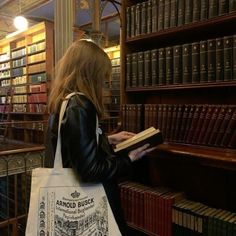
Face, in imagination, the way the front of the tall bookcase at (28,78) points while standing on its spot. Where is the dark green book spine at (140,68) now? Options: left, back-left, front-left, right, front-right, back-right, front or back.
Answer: front-left

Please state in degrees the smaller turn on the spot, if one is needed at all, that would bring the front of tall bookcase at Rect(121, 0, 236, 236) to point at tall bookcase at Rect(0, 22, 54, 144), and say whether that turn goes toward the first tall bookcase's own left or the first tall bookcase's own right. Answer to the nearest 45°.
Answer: approximately 90° to the first tall bookcase's own right

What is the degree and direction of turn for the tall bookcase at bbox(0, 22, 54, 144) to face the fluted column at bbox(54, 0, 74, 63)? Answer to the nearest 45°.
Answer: approximately 45° to its left

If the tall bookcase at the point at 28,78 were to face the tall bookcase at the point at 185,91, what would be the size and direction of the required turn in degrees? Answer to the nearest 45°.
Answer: approximately 45° to its left

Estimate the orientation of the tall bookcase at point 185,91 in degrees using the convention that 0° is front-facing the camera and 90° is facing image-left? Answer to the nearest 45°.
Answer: approximately 45°

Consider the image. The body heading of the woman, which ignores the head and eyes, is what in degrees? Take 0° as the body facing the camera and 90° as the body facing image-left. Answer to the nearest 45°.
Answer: approximately 270°

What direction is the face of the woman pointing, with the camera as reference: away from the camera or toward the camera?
away from the camera

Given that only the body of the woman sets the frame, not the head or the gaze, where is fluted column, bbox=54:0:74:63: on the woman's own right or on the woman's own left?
on the woman's own left

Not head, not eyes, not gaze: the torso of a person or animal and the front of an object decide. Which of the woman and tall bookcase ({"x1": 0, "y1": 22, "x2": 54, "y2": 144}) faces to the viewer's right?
the woman

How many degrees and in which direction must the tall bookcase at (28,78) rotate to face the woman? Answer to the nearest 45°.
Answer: approximately 45° to its left
